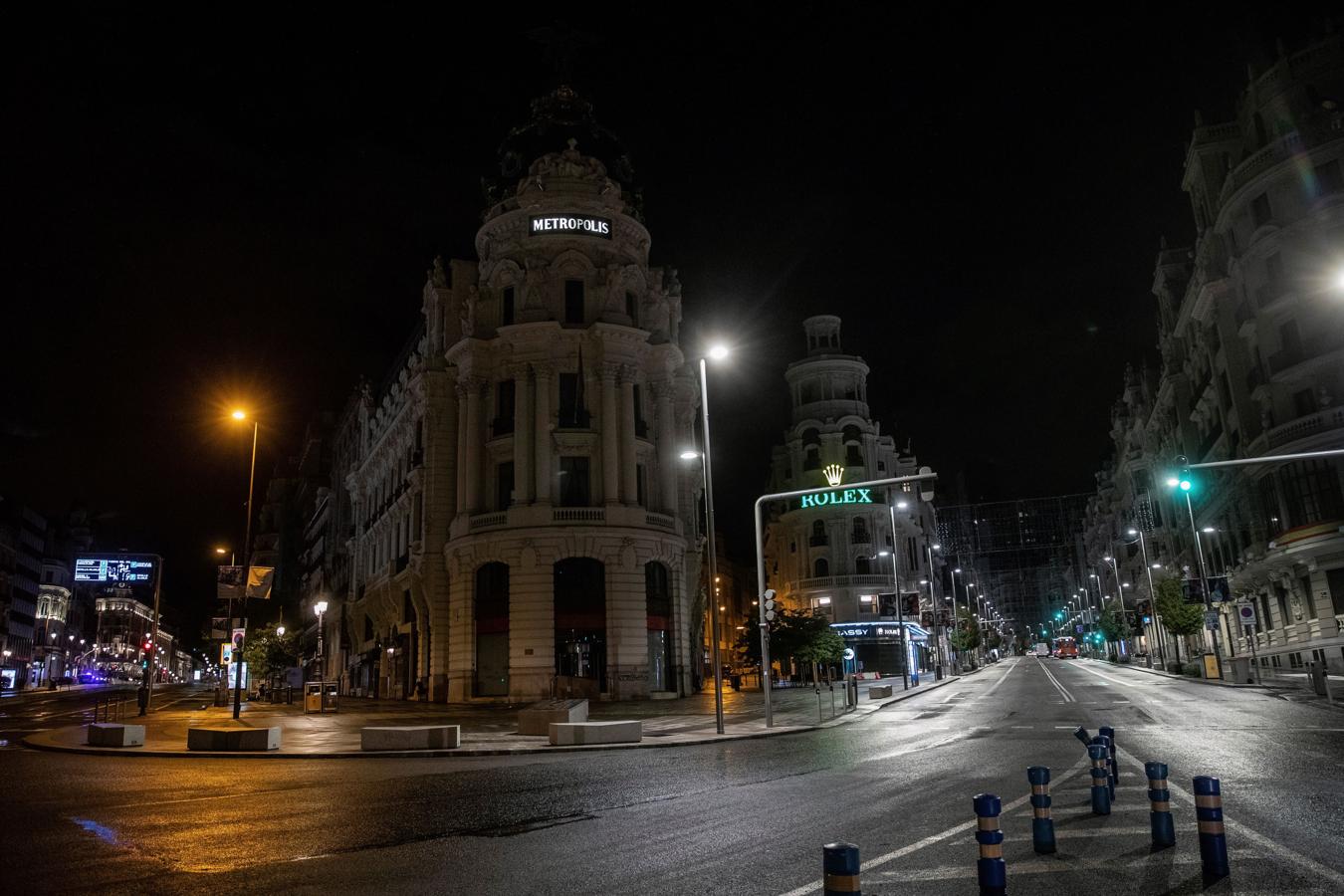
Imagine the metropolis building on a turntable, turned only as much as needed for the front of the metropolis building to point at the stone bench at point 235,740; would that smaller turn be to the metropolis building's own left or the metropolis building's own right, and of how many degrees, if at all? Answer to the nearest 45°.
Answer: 0° — it already faces it

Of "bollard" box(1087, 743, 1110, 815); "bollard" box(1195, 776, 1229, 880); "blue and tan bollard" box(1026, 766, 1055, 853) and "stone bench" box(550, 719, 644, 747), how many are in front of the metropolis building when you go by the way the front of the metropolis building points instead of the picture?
4

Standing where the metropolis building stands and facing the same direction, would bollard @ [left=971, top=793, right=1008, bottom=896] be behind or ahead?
ahead

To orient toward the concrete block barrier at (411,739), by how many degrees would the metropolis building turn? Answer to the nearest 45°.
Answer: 0° — it already faces it

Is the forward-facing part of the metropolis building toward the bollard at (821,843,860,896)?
yes

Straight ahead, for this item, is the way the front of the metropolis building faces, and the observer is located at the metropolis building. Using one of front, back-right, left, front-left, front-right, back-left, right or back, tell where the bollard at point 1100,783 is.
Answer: front

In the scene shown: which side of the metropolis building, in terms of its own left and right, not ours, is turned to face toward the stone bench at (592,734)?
front

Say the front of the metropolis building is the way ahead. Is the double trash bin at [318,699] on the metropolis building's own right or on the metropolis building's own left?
on the metropolis building's own right

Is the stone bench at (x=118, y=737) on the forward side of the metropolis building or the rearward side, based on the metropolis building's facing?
on the forward side

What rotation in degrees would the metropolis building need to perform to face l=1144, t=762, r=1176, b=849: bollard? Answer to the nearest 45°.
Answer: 0° — it already faces it

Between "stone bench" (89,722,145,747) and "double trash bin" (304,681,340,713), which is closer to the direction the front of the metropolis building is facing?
the stone bench

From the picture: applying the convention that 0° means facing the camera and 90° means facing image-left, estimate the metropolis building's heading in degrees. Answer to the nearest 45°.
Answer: approximately 0°

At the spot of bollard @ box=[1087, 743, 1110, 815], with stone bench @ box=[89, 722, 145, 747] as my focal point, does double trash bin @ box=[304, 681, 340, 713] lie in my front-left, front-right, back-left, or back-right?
front-right

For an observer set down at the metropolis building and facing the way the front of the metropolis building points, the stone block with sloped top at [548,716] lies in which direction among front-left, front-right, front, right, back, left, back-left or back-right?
front

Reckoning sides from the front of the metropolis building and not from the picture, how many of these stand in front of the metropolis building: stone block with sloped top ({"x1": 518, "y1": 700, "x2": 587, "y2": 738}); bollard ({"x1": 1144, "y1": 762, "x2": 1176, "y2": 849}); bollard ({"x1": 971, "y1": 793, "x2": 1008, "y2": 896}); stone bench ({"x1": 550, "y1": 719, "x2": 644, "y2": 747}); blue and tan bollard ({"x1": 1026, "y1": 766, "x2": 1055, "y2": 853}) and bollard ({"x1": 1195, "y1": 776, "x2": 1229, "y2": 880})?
6
